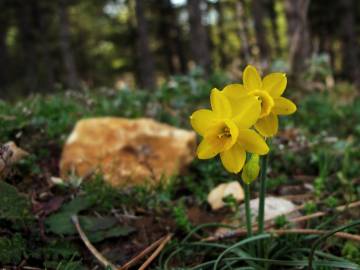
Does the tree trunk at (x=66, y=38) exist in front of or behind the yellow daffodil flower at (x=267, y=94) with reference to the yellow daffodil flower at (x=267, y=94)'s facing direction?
behind

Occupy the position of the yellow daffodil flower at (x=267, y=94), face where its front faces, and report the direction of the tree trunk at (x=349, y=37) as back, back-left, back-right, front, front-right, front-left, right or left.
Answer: back

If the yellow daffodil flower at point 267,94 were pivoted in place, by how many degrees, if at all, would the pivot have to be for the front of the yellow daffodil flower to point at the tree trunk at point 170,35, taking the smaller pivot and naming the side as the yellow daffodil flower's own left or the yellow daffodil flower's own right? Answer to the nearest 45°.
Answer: approximately 180°

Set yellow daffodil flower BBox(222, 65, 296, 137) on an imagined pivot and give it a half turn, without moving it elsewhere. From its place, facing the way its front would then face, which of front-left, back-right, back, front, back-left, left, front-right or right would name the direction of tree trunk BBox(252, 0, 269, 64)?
front

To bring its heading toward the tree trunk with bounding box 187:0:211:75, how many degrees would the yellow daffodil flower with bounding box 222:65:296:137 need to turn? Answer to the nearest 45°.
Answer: approximately 180°

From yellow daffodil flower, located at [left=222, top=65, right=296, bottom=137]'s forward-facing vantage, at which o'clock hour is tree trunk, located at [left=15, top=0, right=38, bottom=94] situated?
The tree trunk is roughly at 5 o'clock from the yellow daffodil flower.

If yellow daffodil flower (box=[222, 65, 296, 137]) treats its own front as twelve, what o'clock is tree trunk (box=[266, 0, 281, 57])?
The tree trunk is roughly at 6 o'clock from the yellow daffodil flower.

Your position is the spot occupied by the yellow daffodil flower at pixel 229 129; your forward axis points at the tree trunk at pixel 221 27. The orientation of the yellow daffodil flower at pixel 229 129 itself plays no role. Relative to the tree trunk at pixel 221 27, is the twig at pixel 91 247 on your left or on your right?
left

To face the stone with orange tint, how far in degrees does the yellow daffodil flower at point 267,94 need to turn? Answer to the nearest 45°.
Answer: approximately 135° to its right

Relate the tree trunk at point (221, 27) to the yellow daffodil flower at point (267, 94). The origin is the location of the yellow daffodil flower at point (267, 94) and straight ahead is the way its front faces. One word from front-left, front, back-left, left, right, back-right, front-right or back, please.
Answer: back

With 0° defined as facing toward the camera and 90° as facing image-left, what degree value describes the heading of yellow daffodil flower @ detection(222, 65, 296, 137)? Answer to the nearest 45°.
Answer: approximately 0°

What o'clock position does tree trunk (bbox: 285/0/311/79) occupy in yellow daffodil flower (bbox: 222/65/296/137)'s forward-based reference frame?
The tree trunk is roughly at 6 o'clock from the yellow daffodil flower.

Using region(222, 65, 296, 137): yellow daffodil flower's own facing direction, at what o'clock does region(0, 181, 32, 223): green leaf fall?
The green leaf is roughly at 3 o'clock from the yellow daffodil flower.
